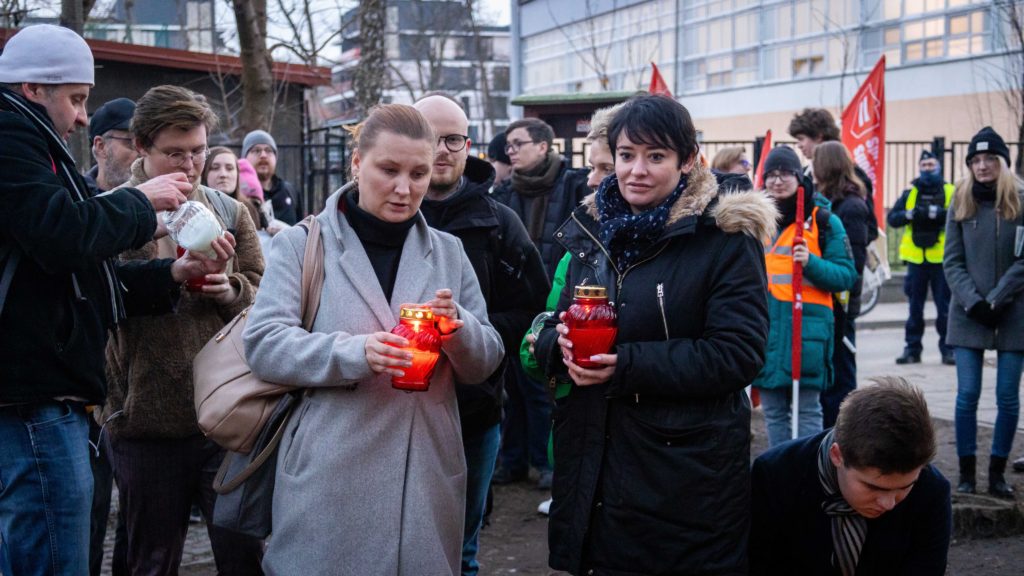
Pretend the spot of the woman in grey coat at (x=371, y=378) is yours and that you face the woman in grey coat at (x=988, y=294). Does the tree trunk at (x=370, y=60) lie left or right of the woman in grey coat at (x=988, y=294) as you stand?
left

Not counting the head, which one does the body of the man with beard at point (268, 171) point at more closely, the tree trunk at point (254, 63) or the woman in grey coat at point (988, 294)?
the woman in grey coat

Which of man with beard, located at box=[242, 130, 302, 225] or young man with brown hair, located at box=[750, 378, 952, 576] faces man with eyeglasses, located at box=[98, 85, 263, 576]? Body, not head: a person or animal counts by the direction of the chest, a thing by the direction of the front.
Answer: the man with beard

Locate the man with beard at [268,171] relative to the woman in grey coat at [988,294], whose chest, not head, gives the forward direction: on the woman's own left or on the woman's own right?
on the woman's own right

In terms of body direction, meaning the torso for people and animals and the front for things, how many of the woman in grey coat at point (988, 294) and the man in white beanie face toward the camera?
1

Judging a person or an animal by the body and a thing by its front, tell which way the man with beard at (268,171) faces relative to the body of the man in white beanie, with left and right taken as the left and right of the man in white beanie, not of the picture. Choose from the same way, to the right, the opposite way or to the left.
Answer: to the right

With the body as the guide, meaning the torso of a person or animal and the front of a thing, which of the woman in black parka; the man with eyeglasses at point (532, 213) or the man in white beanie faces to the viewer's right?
the man in white beanie

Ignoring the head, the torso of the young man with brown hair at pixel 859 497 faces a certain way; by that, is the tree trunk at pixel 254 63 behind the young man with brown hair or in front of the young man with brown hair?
behind

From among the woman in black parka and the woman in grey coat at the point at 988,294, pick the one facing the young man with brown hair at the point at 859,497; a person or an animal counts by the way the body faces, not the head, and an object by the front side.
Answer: the woman in grey coat
